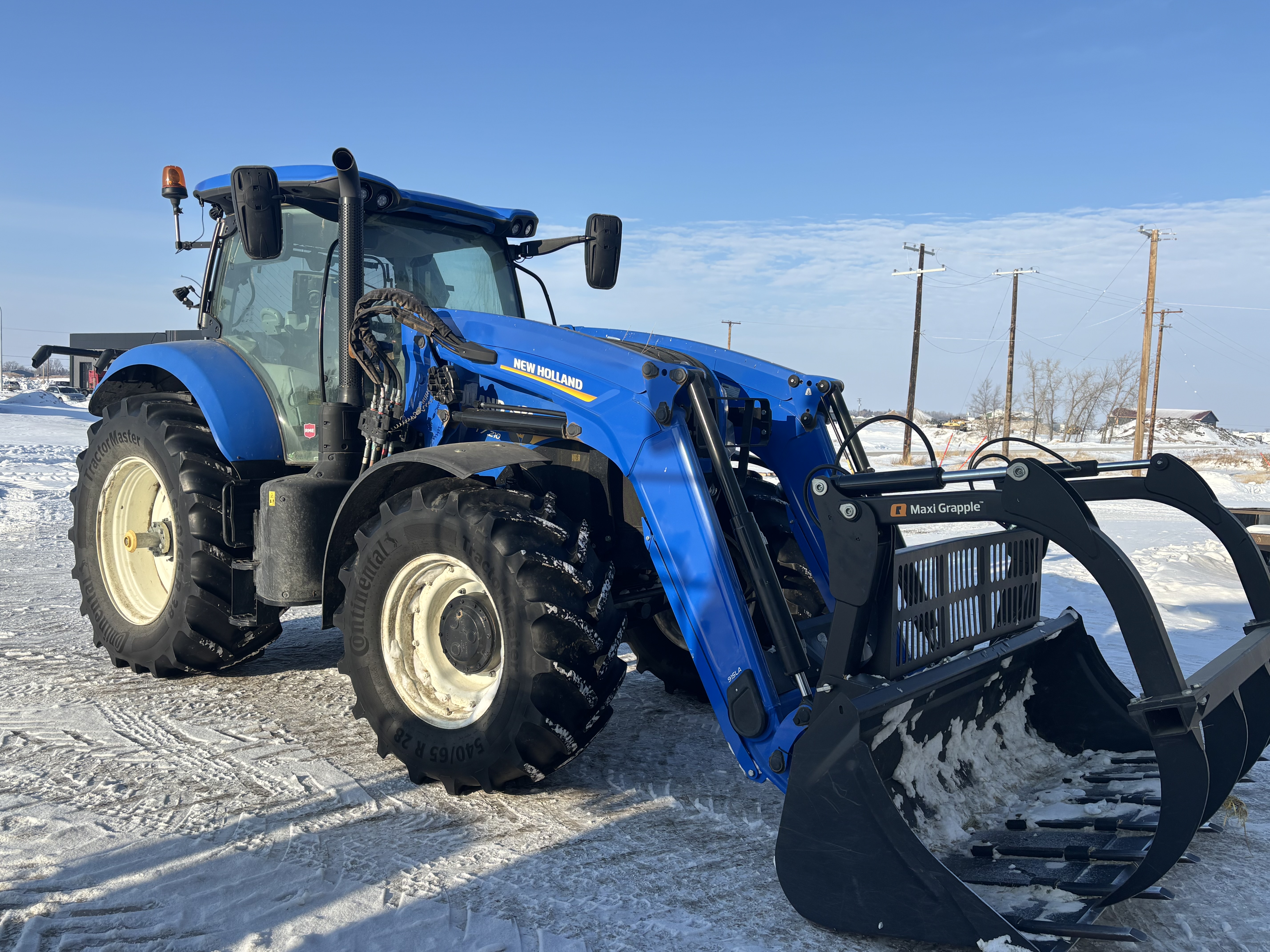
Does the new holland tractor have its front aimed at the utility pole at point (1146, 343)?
no

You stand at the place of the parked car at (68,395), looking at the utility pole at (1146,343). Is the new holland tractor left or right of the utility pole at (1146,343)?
right

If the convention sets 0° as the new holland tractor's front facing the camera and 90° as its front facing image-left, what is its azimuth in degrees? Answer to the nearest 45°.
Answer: approximately 315°

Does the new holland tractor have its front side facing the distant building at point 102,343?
no

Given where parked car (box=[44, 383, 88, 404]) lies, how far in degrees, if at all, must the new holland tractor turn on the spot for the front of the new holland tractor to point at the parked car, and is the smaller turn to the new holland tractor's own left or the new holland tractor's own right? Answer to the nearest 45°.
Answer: approximately 180°
